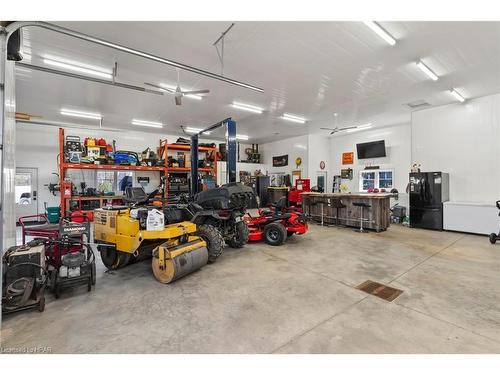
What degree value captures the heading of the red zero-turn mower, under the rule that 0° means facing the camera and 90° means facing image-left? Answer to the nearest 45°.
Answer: approximately 90°

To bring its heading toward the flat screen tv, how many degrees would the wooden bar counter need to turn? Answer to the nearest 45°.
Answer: approximately 135° to its right

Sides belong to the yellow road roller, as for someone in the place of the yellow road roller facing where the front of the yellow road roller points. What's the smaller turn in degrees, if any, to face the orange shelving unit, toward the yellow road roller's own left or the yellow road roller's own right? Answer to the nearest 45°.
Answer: approximately 135° to the yellow road roller's own left

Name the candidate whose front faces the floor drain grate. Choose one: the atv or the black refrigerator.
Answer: the black refrigerator

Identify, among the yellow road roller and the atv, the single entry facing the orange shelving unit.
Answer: the atv

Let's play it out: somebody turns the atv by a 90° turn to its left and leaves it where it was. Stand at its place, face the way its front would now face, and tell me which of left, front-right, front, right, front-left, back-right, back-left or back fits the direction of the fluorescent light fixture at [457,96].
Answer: back-left

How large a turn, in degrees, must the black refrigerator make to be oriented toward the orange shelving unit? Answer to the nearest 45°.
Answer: approximately 45° to its right
